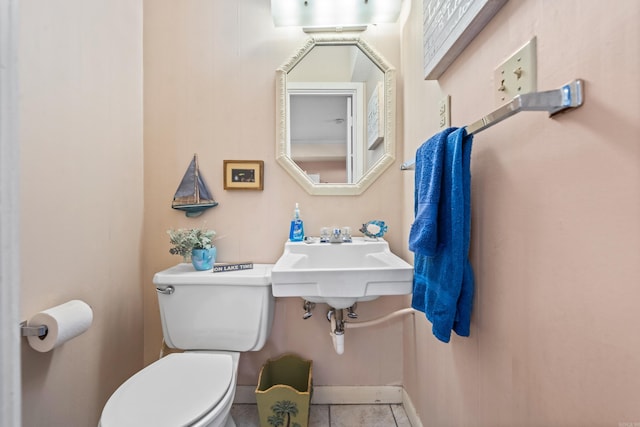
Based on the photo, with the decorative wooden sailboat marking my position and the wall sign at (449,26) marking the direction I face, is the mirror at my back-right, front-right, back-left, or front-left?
front-left

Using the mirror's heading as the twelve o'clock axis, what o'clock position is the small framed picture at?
The small framed picture is roughly at 3 o'clock from the mirror.

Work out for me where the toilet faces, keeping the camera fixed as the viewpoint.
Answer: facing the viewer and to the left of the viewer

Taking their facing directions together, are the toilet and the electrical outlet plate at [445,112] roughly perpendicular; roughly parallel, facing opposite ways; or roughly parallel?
roughly perpendicular

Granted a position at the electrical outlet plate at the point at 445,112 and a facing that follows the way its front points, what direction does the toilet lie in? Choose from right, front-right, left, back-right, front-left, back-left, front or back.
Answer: front

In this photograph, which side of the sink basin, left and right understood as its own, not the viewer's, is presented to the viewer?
front

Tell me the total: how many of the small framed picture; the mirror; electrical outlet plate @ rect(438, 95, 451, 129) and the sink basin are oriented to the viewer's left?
1

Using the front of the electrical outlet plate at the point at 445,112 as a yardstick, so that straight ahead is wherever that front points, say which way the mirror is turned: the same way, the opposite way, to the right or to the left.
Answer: to the left

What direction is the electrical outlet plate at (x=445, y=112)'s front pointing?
to the viewer's left

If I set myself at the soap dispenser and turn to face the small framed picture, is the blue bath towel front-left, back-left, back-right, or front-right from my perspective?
back-left

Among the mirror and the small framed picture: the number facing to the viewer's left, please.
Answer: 0

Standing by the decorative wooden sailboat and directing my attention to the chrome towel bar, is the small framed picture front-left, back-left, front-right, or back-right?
front-left

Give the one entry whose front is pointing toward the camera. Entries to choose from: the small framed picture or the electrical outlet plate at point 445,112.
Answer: the small framed picture
